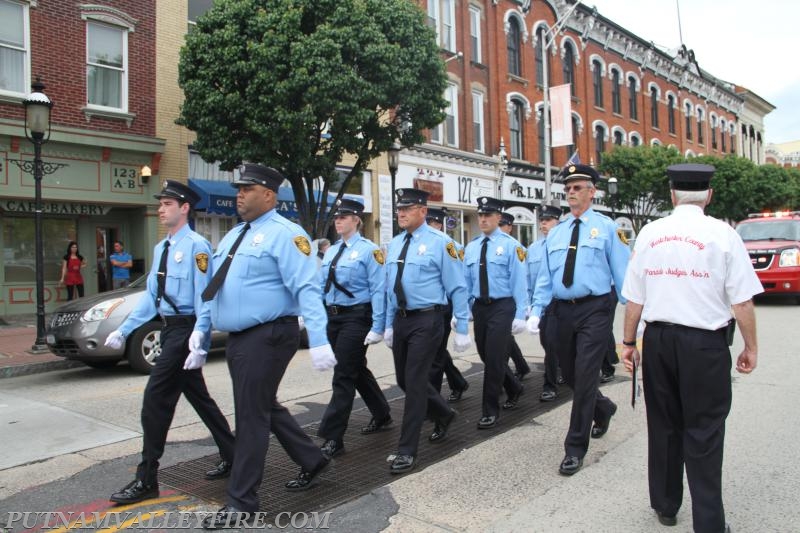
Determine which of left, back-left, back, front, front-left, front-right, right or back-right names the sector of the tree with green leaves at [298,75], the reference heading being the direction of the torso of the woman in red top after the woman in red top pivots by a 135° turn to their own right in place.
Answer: back

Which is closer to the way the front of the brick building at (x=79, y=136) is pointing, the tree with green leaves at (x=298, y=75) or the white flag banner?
the tree with green leaves

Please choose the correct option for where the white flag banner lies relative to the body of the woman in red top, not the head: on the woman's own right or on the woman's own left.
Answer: on the woman's own left

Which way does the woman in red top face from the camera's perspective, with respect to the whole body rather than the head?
toward the camera

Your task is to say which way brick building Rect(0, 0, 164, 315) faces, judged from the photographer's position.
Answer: facing the viewer and to the right of the viewer
